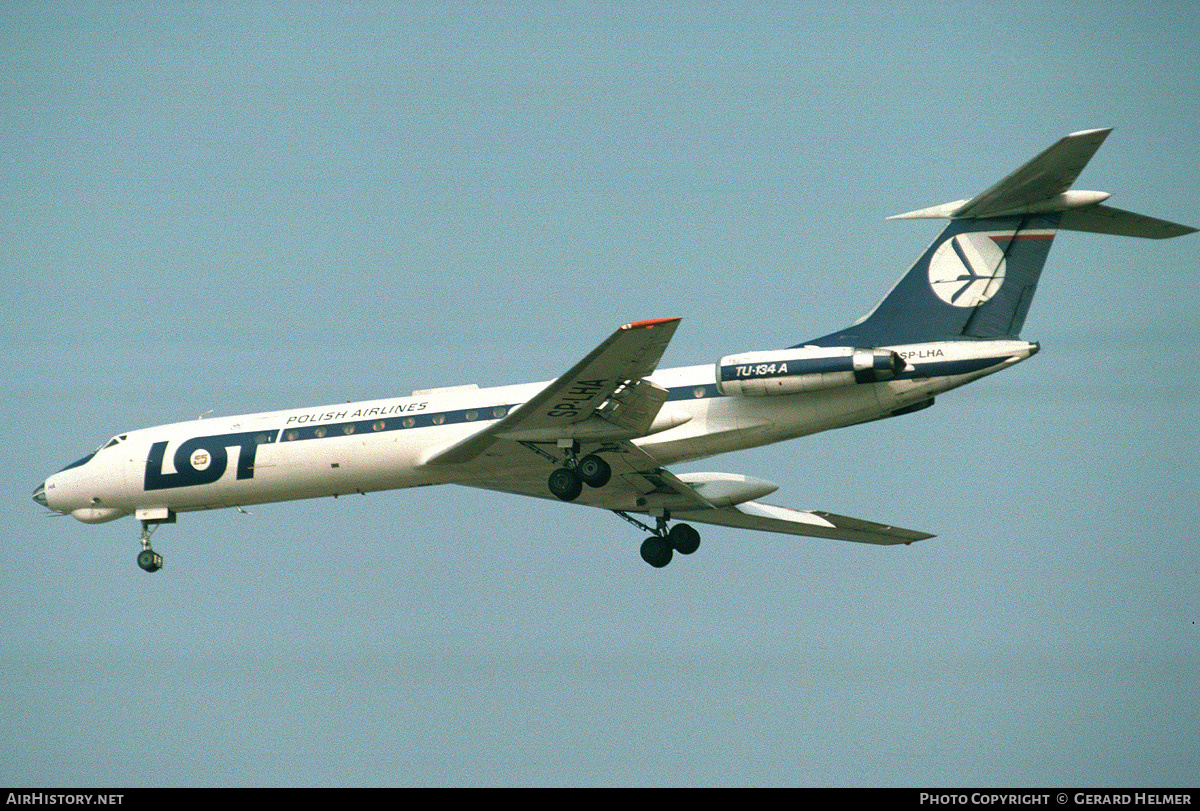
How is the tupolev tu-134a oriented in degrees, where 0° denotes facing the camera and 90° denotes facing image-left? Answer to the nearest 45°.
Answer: approximately 90°
